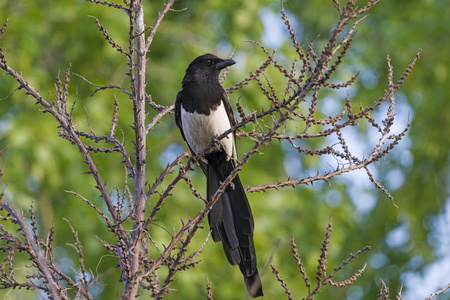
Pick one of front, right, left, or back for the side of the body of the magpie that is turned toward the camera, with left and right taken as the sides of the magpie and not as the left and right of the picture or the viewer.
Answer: front
